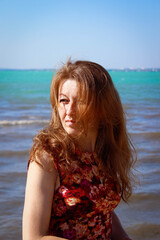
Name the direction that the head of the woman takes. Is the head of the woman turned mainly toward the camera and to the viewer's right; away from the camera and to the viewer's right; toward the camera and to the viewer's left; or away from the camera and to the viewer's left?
toward the camera and to the viewer's left

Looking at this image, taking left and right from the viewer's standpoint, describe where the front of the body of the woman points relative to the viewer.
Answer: facing the viewer and to the right of the viewer
